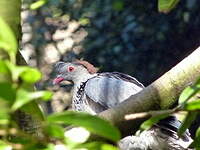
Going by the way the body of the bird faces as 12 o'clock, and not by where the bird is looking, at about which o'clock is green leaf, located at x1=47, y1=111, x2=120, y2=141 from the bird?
The green leaf is roughly at 9 o'clock from the bird.

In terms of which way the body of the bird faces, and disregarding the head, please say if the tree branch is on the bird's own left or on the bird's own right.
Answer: on the bird's own left

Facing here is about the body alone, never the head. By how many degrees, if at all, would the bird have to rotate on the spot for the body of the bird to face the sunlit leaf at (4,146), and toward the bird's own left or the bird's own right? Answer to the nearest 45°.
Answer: approximately 90° to the bird's own left

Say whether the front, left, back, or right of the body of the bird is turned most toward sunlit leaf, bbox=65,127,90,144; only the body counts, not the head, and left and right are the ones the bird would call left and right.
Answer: left

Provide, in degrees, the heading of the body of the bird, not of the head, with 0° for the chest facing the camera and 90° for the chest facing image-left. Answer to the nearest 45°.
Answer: approximately 90°

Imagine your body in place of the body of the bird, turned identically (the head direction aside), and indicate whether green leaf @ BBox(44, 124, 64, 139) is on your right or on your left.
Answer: on your left
